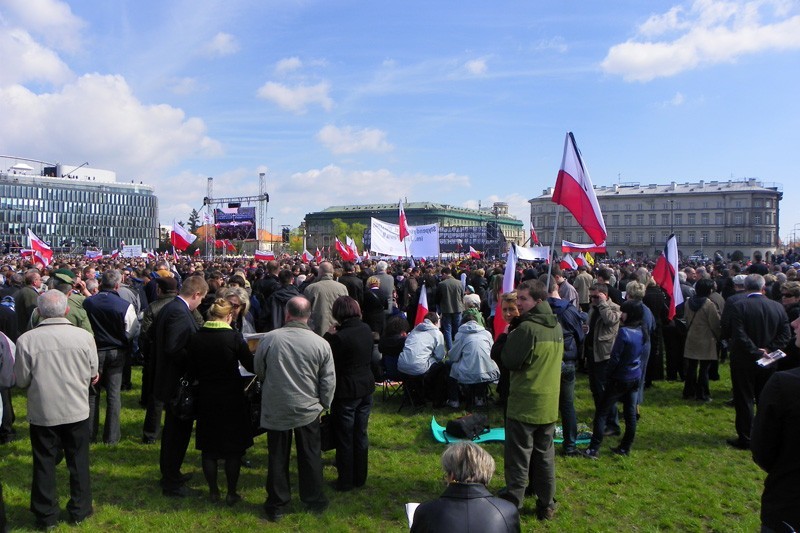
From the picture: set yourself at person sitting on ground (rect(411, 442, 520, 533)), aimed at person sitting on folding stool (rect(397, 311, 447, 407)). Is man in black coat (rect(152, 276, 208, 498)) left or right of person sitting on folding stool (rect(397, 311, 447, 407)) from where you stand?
left

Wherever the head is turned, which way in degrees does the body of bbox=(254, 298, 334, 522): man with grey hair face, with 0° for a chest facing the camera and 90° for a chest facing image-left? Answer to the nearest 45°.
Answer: approximately 180°

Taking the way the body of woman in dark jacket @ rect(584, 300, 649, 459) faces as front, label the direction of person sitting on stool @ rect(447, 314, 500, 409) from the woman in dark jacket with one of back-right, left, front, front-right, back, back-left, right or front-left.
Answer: front

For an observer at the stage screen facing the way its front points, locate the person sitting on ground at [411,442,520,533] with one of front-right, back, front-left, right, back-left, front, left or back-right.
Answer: front

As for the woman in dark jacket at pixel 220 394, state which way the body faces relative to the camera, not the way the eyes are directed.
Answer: away from the camera

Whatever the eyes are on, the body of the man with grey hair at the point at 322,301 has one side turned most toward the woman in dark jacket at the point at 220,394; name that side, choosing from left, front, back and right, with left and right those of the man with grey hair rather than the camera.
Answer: back

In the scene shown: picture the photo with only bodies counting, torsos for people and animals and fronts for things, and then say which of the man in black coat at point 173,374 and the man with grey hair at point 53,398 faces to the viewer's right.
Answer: the man in black coat

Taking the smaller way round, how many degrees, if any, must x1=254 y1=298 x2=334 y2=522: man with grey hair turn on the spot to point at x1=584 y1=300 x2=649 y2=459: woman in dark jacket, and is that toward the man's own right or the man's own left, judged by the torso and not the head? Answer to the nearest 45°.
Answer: approximately 90° to the man's own right

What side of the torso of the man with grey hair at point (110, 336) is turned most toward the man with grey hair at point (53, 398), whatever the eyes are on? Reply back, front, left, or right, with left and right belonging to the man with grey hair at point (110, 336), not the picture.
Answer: back

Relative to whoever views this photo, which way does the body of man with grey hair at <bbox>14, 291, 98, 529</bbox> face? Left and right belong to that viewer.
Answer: facing away from the viewer

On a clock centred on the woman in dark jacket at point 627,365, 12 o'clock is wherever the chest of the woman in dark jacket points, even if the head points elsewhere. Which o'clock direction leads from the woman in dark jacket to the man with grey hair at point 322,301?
The man with grey hair is roughly at 11 o'clock from the woman in dark jacket.

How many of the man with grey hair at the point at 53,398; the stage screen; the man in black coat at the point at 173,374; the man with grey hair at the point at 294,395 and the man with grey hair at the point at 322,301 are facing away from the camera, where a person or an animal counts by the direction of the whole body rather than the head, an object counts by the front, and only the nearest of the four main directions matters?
3

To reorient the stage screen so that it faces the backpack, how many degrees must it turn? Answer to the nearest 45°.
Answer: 0° — it already faces it

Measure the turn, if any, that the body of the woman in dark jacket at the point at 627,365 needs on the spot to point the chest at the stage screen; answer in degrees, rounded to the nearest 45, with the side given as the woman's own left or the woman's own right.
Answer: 0° — they already face it

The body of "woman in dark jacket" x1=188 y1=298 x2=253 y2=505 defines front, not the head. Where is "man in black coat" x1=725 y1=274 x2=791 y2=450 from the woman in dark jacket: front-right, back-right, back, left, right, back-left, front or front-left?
right

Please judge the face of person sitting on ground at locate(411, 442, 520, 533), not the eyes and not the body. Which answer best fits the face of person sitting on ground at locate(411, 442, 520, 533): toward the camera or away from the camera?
away from the camera

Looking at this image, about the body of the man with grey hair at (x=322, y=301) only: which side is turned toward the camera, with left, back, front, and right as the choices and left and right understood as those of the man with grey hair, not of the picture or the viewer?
back

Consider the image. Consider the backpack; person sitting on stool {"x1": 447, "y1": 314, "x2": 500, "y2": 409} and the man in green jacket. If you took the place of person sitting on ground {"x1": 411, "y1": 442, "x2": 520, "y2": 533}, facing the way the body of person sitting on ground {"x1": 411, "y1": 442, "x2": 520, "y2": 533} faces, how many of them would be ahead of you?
3

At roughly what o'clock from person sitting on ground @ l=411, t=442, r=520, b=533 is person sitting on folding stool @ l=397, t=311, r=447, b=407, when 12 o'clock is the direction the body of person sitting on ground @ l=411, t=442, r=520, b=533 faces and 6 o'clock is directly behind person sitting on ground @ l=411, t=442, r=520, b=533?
person sitting on folding stool @ l=397, t=311, r=447, b=407 is roughly at 12 o'clock from person sitting on ground @ l=411, t=442, r=520, b=533.
